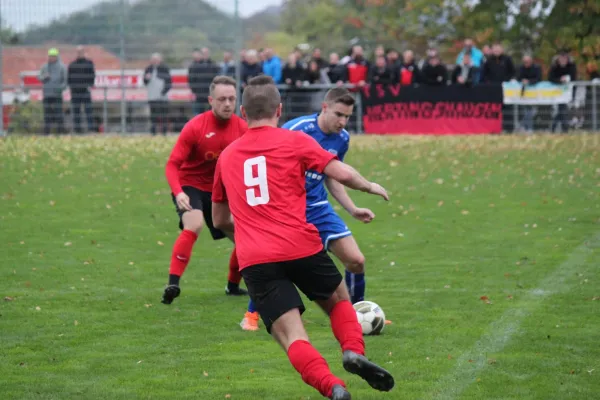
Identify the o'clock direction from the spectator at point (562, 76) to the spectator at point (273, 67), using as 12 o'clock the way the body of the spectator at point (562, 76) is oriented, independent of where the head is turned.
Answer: the spectator at point (273, 67) is roughly at 3 o'clock from the spectator at point (562, 76).

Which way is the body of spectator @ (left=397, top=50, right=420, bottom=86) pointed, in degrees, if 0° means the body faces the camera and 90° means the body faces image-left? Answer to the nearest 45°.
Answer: approximately 0°

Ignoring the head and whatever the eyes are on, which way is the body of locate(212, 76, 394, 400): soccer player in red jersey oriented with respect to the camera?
away from the camera

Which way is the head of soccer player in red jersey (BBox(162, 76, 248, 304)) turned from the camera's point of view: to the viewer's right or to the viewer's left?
to the viewer's right

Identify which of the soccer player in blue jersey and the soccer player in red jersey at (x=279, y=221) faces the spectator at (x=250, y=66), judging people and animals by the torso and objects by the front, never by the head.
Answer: the soccer player in red jersey

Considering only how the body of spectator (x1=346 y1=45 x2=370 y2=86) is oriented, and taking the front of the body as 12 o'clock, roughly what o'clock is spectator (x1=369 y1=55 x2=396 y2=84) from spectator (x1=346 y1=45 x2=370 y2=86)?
spectator (x1=369 y1=55 x2=396 y2=84) is roughly at 10 o'clock from spectator (x1=346 y1=45 x2=370 y2=86).

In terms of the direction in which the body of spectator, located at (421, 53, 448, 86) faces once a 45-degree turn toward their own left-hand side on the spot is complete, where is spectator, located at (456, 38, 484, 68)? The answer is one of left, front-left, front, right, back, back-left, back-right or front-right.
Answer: left

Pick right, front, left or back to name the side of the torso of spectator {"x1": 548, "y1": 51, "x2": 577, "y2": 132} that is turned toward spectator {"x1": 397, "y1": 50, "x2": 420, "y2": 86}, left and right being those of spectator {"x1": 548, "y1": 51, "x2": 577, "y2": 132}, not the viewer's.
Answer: right

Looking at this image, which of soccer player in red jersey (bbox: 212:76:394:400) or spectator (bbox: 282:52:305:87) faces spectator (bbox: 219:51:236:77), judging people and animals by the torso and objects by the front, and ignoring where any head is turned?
the soccer player in red jersey

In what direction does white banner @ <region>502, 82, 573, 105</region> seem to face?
toward the camera

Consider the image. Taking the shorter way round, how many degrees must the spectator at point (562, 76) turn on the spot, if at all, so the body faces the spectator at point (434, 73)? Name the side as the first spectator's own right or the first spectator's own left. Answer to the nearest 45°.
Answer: approximately 90° to the first spectator's own right

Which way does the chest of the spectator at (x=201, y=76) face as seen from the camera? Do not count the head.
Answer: toward the camera

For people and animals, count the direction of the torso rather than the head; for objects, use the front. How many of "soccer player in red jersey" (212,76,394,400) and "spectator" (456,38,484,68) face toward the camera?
1

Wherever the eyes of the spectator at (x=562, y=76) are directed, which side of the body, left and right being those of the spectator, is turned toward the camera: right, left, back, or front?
front

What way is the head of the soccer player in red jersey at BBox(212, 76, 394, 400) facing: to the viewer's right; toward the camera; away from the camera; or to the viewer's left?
away from the camera

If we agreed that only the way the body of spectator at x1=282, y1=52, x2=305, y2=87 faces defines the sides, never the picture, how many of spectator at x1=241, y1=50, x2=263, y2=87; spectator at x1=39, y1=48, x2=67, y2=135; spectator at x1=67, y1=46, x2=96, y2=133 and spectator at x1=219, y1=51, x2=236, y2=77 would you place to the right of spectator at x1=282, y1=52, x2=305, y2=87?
4

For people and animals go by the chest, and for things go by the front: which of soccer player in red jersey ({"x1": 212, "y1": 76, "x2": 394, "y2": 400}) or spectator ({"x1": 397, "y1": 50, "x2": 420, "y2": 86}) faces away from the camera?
the soccer player in red jersey

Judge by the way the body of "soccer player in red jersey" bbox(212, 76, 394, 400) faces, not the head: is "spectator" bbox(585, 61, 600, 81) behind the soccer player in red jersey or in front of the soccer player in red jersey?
in front
